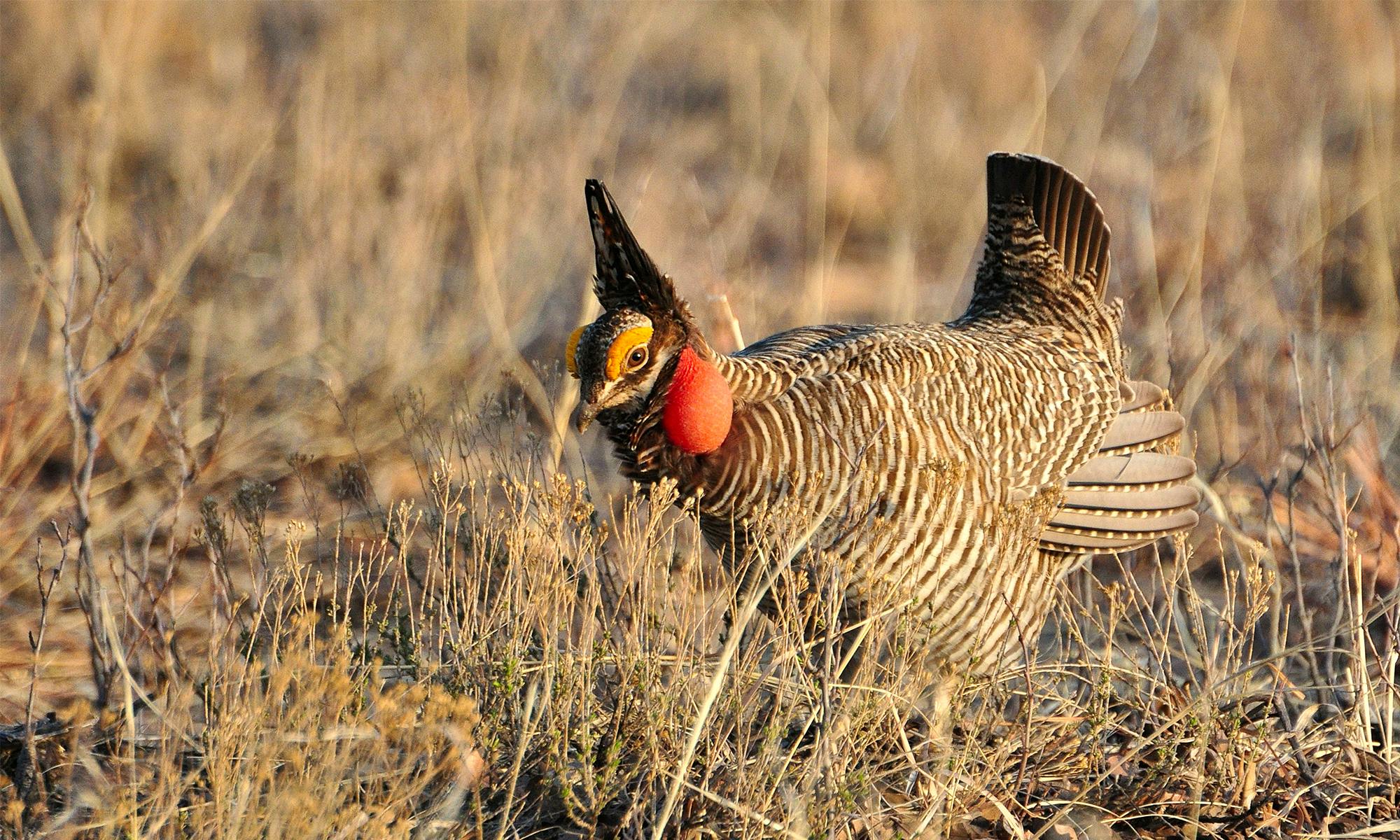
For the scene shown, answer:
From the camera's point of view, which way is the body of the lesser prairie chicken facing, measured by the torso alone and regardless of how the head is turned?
to the viewer's left
